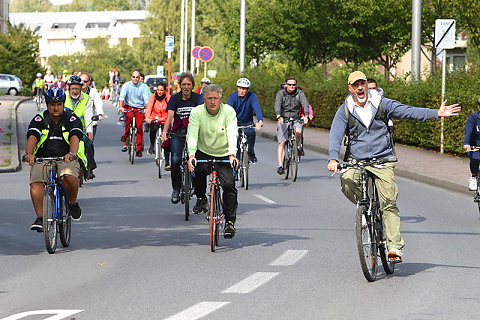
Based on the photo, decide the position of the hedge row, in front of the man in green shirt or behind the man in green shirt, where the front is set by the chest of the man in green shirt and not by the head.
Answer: behind

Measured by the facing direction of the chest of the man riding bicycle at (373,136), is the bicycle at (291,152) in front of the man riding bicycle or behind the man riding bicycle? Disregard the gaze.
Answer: behind

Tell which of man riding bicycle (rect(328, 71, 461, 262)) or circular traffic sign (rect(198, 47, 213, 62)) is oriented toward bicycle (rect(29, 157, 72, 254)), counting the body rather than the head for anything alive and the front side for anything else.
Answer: the circular traffic sign

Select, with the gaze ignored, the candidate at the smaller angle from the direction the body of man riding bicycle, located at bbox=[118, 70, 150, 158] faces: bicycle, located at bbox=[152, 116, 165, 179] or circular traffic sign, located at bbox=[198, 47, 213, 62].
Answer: the bicycle

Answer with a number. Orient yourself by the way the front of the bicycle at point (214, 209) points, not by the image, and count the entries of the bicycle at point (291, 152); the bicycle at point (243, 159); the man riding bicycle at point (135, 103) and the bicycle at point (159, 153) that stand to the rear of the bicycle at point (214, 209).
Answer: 4

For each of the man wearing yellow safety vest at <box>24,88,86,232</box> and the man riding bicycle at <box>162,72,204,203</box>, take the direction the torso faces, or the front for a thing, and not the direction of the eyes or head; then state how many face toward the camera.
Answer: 2

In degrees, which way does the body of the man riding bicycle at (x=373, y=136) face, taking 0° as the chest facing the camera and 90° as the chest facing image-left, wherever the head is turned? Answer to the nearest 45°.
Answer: approximately 0°

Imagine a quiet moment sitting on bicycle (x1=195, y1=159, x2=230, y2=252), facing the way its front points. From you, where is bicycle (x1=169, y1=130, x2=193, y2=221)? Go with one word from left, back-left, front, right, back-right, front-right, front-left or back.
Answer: back

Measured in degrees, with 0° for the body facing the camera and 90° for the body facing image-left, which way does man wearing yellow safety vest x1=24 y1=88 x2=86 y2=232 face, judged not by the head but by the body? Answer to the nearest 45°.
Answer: approximately 0°
